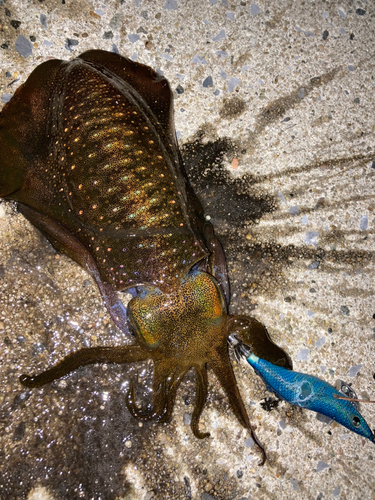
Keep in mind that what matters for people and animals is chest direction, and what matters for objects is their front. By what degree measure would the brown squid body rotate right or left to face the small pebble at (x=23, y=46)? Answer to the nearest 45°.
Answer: approximately 135° to its right

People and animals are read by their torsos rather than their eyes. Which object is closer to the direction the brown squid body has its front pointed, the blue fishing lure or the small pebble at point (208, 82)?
the blue fishing lure

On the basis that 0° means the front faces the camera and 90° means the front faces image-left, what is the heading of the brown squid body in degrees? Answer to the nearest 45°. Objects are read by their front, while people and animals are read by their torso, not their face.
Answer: approximately 0°

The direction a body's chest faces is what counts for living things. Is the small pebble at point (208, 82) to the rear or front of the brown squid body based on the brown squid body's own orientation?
to the rear

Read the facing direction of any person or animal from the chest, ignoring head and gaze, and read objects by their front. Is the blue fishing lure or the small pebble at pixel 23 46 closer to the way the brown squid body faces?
the blue fishing lure
